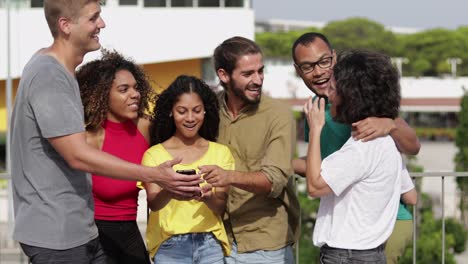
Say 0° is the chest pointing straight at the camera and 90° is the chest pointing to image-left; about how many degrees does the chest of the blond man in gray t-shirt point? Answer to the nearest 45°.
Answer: approximately 270°

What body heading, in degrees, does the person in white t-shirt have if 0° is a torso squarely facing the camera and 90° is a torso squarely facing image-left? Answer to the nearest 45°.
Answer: approximately 135°

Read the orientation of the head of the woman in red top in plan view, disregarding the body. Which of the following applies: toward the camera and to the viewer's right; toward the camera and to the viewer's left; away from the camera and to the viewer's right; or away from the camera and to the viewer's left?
toward the camera and to the viewer's right

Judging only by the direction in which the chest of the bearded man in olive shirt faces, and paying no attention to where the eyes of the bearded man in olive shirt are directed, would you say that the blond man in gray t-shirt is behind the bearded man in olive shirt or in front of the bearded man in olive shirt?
in front

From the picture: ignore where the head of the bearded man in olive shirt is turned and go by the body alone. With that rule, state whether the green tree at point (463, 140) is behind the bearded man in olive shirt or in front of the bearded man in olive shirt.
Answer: behind

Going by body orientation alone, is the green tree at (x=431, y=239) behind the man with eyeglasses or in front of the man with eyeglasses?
behind

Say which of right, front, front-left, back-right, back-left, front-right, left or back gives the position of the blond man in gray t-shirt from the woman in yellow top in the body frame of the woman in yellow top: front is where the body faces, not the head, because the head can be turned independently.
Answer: front-right

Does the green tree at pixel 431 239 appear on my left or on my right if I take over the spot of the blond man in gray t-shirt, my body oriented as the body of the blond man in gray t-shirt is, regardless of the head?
on my left

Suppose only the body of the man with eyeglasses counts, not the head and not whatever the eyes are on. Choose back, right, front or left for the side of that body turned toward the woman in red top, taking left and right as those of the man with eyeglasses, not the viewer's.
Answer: right
